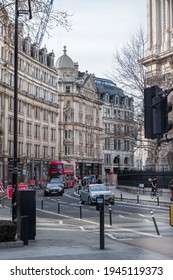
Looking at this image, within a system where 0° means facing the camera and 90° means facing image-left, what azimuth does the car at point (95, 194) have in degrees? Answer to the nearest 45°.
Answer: approximately 315°

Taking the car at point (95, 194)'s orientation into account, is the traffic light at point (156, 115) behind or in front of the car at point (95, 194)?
in front

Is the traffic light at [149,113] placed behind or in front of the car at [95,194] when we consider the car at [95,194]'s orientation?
in front
